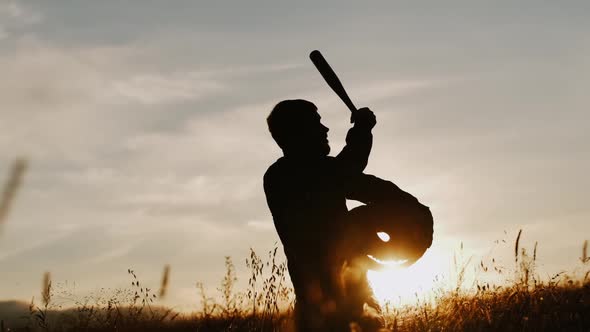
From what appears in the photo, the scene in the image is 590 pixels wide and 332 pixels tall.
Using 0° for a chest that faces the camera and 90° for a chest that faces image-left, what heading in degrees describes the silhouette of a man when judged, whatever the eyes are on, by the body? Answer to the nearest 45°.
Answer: approximately 270°
